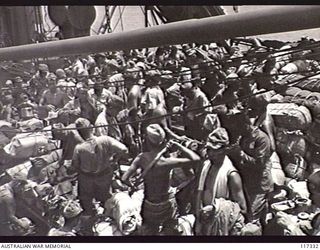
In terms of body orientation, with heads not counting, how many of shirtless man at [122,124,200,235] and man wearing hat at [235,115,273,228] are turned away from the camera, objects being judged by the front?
1

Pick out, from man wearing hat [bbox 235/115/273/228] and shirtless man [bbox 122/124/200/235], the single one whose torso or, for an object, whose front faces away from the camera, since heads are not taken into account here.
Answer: the shirtless man

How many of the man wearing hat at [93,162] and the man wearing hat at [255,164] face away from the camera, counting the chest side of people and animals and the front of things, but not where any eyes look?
1

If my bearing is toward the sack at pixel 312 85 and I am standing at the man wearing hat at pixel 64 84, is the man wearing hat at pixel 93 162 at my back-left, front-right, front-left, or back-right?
front-right

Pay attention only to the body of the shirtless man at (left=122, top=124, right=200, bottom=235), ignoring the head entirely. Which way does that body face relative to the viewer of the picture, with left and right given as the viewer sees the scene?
facing away from the viewer

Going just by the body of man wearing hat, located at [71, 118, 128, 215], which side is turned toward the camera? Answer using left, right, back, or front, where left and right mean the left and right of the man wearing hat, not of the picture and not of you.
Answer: back
